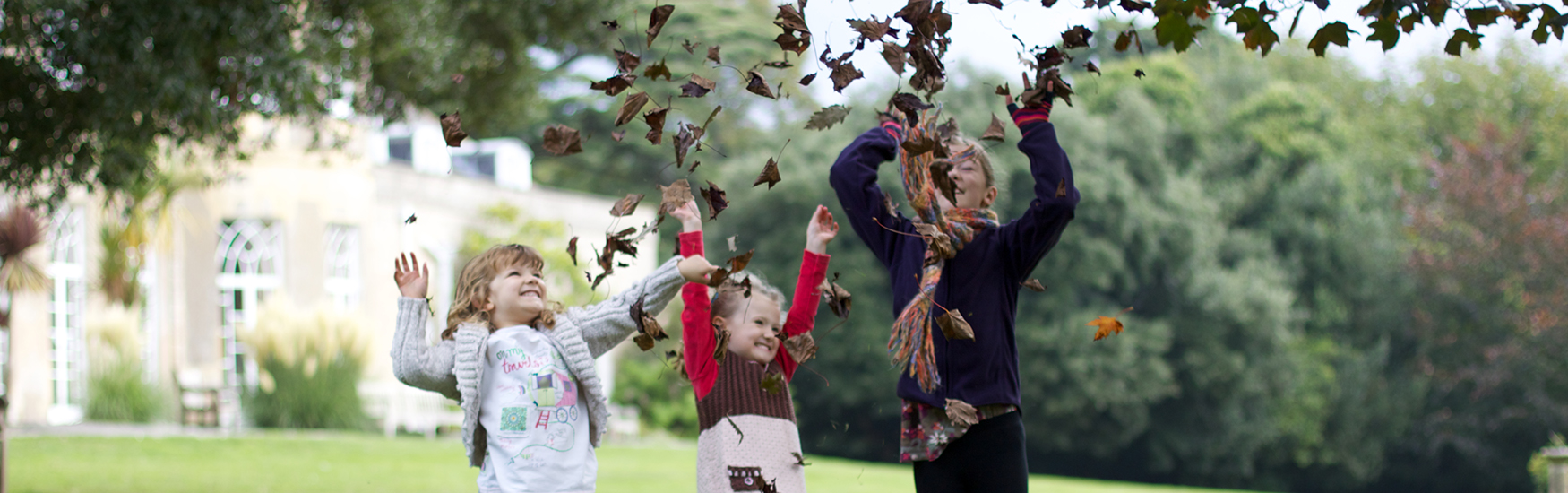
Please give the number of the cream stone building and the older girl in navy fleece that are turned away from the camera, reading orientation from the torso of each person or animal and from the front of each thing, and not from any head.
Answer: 0

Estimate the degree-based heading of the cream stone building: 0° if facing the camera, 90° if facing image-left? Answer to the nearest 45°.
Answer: approximately 315°

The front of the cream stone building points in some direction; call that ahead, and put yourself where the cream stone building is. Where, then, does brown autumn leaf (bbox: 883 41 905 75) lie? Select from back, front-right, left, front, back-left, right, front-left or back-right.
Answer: front-right

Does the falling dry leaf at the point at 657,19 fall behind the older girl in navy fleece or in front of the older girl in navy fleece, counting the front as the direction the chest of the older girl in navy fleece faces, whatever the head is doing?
in front

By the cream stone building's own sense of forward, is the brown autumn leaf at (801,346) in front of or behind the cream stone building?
in front

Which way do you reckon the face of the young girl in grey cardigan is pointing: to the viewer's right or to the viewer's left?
to the viewer's right

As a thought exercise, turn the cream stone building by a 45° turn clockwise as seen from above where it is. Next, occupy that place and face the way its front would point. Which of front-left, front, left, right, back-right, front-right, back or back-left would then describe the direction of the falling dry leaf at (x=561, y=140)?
front

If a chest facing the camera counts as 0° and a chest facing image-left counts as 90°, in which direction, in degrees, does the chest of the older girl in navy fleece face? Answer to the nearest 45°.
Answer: approximately 45°
